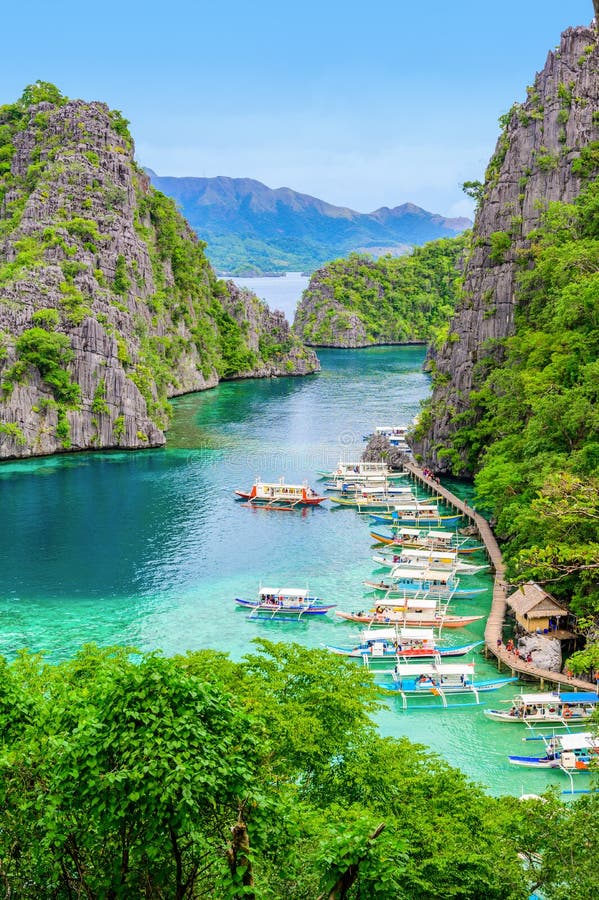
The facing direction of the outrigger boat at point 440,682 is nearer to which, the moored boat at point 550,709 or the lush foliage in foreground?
the moored boat

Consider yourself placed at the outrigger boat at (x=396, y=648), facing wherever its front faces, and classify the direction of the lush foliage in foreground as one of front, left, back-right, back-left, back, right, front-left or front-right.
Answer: right

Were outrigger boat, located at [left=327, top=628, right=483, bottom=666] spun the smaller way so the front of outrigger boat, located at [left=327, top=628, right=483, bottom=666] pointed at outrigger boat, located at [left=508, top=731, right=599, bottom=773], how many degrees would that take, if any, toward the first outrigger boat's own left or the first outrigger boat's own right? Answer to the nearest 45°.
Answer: approximately 45° to the first outrigger boat's own right

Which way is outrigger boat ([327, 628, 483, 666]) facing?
to the viewer's right

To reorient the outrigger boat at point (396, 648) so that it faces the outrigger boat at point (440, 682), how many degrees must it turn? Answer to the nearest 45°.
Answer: approximately 45° to its right

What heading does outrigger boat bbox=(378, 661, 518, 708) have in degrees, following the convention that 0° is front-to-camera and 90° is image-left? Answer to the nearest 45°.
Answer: approximately 270°

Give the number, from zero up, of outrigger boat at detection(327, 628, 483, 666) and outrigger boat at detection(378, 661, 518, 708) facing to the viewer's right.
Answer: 2

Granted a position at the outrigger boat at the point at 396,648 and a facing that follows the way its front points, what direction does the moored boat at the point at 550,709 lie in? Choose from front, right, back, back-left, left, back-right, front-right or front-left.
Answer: front-right

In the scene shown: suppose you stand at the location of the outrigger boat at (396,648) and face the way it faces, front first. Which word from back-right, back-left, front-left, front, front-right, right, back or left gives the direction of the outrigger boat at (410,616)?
left

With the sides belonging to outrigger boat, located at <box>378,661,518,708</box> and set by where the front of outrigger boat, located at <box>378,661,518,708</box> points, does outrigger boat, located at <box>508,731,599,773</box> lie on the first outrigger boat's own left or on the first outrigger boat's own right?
on the first outrigger boat's own right
